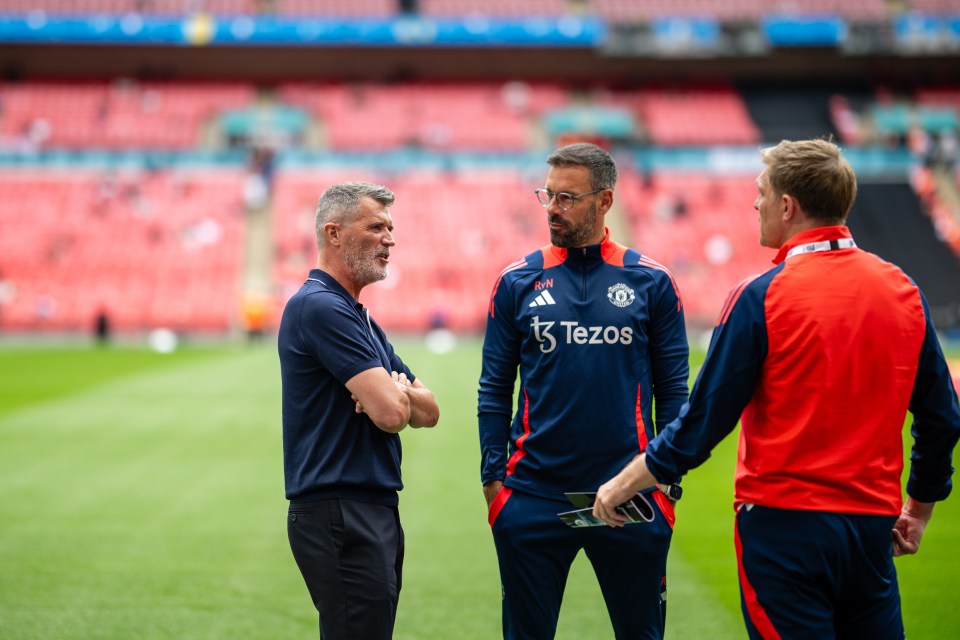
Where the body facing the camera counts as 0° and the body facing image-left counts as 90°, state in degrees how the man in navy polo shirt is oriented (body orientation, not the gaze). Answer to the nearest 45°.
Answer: approximately 270°

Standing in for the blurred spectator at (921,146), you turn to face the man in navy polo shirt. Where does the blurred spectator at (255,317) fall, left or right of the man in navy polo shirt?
right

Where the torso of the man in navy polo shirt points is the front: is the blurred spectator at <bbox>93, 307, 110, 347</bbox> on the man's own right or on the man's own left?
on the man's own left

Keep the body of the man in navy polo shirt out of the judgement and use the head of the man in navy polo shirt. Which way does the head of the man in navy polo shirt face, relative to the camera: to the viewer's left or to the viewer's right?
to the viewer's right

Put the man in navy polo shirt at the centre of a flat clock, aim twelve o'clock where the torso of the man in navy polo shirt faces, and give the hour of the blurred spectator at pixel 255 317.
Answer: The blurred spectator is roughly at 9 o'clock from the man in navy polo shirt.

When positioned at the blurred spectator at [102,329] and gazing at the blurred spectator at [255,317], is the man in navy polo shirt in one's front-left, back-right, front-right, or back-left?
front-right

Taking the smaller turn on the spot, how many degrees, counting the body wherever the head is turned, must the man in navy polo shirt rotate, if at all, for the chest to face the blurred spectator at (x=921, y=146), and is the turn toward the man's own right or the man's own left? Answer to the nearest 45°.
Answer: approximately 45° to the man's own left

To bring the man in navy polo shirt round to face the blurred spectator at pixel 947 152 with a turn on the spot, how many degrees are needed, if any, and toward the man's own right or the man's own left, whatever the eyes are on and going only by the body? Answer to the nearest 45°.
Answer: approximately 45° to the man's own left
